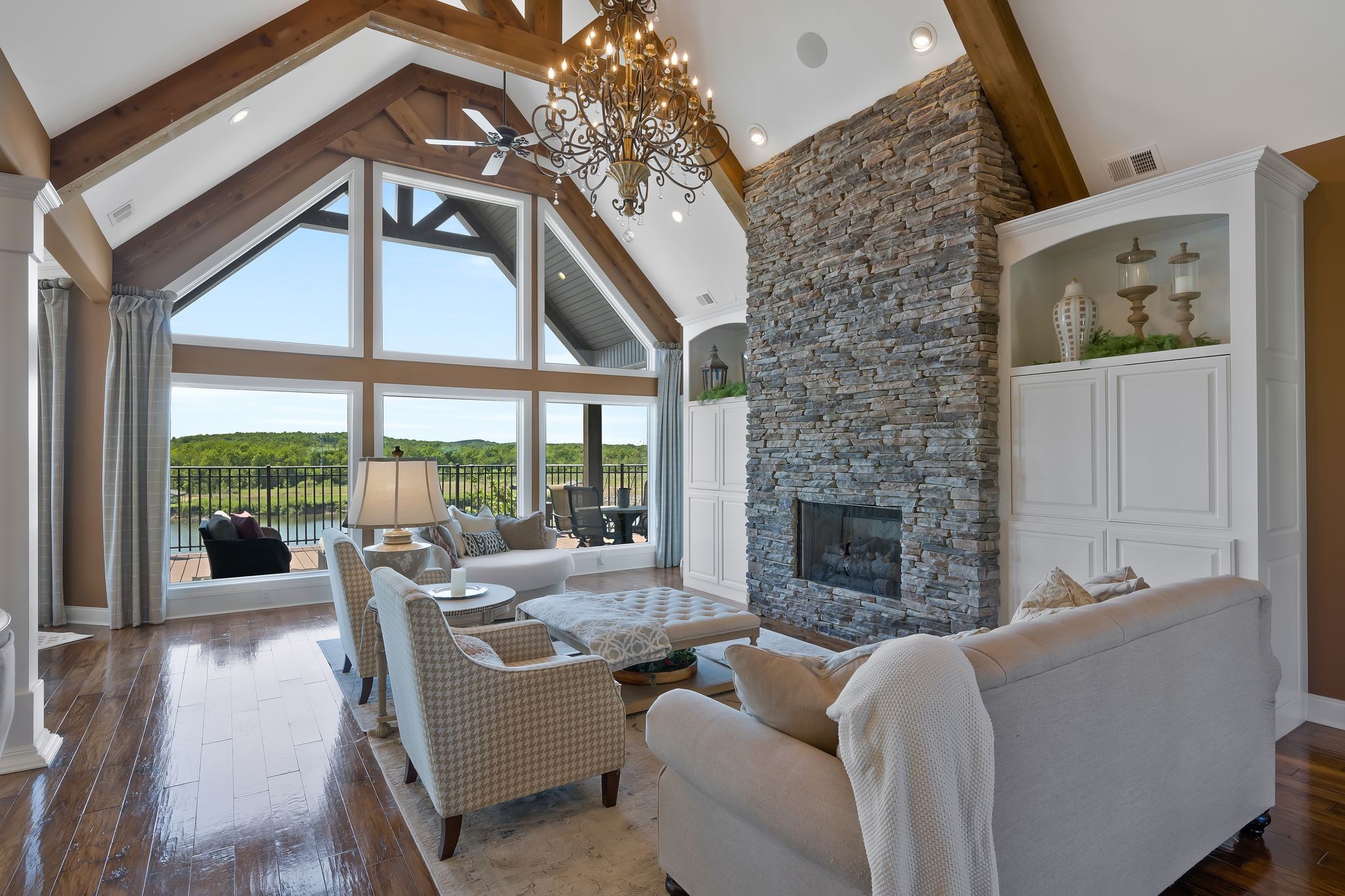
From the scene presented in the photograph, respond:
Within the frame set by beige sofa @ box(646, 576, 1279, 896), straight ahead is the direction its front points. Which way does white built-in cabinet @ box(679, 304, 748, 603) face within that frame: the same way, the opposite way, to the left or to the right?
to the left

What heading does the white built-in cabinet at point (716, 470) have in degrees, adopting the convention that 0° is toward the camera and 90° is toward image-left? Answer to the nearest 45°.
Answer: approximately 45°

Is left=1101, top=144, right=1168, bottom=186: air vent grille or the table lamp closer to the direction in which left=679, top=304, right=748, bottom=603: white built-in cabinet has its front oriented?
the table lamp

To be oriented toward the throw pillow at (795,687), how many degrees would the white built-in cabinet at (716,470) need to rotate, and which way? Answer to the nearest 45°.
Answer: approximately 45° to its left

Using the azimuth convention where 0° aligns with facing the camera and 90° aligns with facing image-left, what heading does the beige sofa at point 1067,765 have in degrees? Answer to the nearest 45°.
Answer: approximately 135°

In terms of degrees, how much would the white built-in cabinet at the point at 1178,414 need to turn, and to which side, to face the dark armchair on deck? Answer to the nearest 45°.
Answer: approximately 45° to its right

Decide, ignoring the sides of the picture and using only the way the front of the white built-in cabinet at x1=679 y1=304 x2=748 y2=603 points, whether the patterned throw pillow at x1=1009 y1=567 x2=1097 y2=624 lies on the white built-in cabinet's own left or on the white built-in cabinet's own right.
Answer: on the white built-in cabinet's own left
